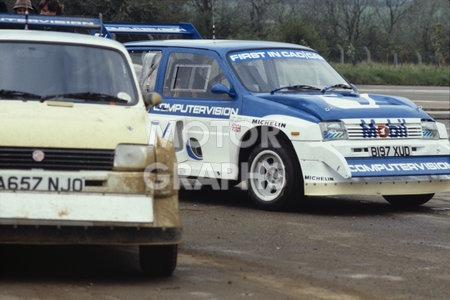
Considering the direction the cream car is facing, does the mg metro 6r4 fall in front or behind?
behind

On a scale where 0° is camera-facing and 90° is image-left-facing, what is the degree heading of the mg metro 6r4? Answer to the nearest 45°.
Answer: approximately 315°

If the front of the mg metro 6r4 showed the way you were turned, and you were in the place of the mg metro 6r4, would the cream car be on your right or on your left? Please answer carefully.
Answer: on your right

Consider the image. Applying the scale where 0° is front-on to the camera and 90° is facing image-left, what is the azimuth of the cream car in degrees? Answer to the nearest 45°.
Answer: approximately 0°
